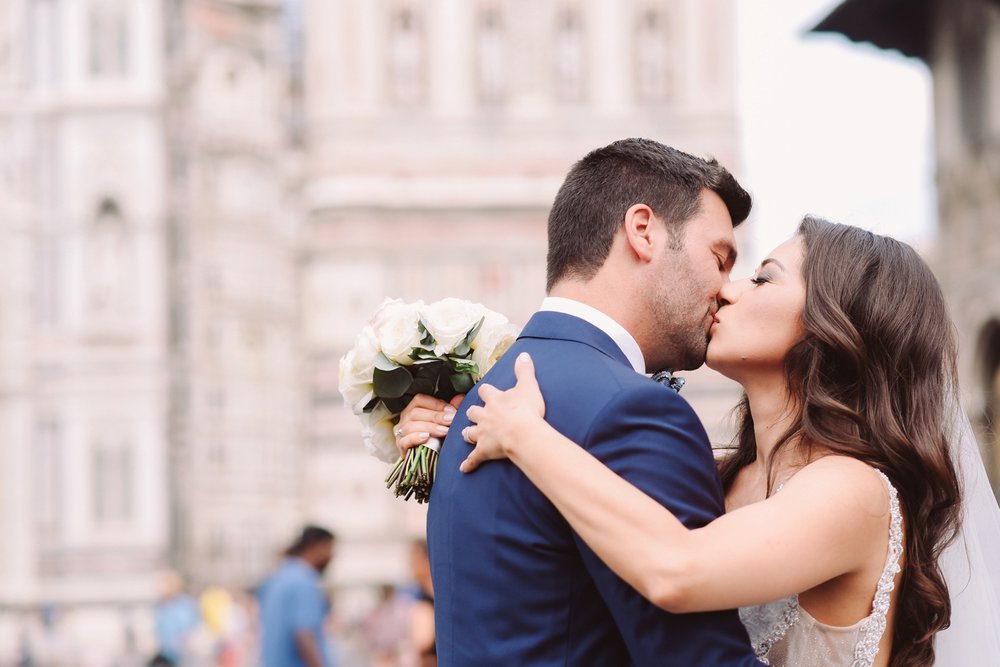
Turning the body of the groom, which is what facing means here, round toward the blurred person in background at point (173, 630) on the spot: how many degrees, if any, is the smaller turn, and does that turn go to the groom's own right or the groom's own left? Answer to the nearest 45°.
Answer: approximately 45° to the groom's own left

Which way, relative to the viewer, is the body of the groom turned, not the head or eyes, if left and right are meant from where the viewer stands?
facing away from the viewer and to the right of the viewer

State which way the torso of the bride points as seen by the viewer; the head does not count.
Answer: to the viewer's left

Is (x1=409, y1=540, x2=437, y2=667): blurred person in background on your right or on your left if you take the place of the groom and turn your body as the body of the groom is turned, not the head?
on your left

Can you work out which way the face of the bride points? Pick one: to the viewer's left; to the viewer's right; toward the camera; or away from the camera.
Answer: to the viewer's left

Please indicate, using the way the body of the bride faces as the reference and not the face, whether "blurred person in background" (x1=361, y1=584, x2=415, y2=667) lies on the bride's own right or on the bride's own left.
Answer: on the bride's own right

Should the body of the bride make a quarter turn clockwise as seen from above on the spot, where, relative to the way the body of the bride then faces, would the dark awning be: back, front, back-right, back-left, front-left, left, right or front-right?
front

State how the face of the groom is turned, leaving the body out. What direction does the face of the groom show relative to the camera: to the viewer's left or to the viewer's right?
to the viewer's right
